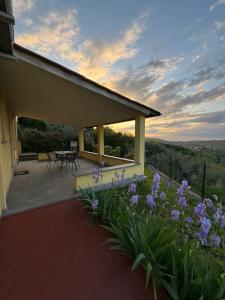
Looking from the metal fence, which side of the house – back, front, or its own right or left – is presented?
front

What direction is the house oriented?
to the viewer's right
